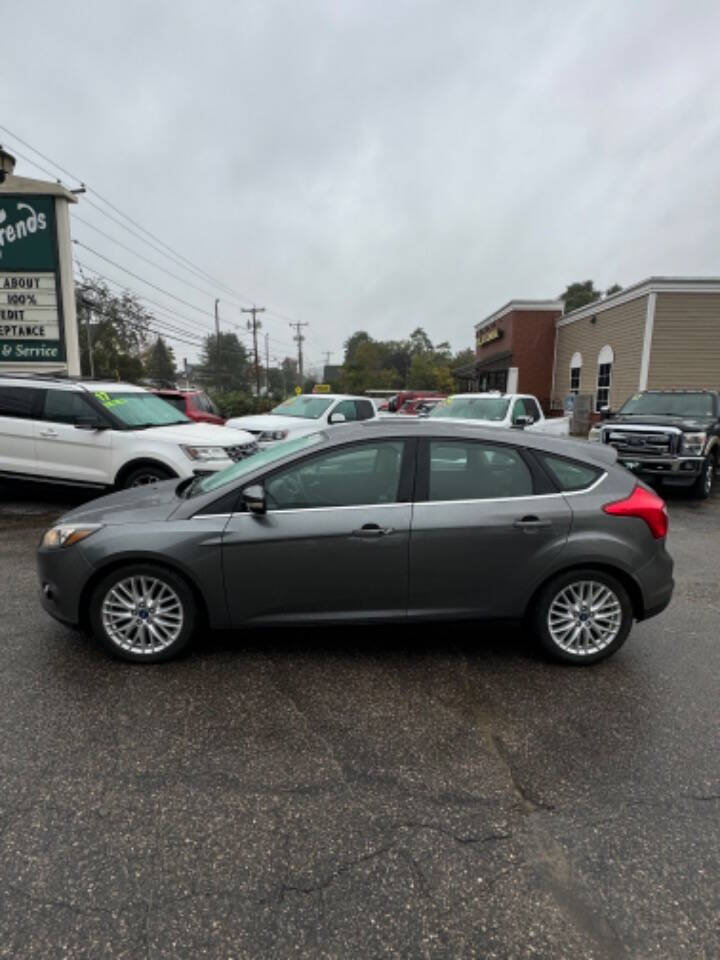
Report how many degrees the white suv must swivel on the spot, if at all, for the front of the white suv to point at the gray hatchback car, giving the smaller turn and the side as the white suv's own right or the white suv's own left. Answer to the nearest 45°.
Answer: approximately 45° to the white suv's own right

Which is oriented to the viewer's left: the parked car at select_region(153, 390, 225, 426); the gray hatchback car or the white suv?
the gray hatchback car

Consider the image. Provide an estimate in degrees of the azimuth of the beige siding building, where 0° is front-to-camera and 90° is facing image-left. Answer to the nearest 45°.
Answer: approximately 45°

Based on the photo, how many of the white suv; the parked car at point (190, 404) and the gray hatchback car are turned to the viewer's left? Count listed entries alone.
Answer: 1

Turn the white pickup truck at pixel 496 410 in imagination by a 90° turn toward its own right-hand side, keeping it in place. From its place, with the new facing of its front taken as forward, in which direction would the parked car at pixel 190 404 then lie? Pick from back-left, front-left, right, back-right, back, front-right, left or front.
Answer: front-left

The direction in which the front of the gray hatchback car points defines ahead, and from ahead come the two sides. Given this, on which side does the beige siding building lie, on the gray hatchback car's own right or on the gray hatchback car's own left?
on the gray hatchback car's own right

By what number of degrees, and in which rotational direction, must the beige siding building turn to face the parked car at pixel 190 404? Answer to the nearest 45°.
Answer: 0° — it already faces it

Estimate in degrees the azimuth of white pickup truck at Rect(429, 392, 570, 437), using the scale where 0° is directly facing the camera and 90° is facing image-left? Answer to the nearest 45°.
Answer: approximately 45°

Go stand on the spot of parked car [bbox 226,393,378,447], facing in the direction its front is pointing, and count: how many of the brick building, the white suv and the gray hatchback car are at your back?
1

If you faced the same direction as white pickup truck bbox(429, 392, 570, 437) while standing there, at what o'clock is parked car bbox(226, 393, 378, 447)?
The parked car is roughly at 1 o'clock from the white pickup truck.

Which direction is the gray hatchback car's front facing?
to the viewer's left

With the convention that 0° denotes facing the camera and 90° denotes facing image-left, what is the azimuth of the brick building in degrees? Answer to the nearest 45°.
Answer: approximately 45°

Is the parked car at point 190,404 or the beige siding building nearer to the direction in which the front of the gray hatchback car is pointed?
the parked car

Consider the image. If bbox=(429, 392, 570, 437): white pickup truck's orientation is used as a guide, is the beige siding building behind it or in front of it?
behind

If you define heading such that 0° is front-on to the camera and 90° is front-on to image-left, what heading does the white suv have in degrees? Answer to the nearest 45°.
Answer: approximately 315°
